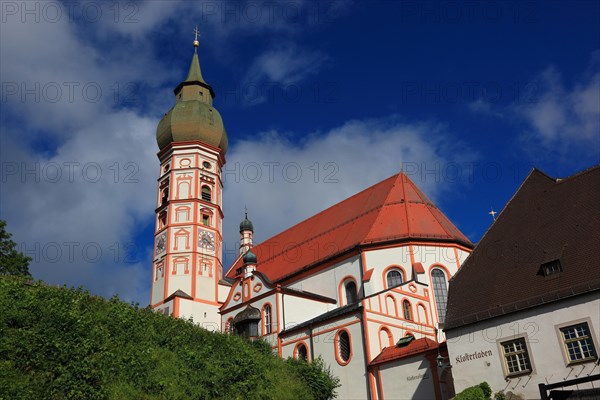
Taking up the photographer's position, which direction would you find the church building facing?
facing away from the viewer and to the left of the viewer

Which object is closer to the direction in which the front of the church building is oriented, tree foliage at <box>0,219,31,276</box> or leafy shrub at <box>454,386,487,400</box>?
the tree foliage

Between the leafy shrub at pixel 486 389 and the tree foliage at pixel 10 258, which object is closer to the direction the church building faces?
the tree foliage
